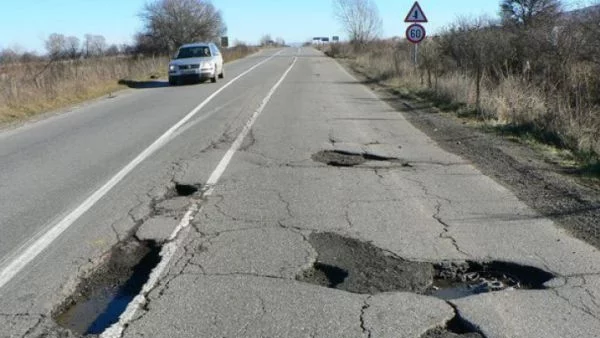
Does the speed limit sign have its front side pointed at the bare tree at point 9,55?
no

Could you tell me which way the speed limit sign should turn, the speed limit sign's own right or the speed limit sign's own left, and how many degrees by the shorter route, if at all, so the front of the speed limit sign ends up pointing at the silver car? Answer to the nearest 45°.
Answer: approximately 90° to the speed limit sign's own right

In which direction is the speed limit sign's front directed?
toward the camera

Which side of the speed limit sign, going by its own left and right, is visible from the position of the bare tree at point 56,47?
right

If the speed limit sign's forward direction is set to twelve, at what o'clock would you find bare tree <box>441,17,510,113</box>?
The bare tree is roughly at 11 o'clock from the speed limit sign.

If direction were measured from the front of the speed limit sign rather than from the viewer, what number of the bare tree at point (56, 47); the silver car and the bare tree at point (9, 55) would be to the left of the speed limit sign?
0
